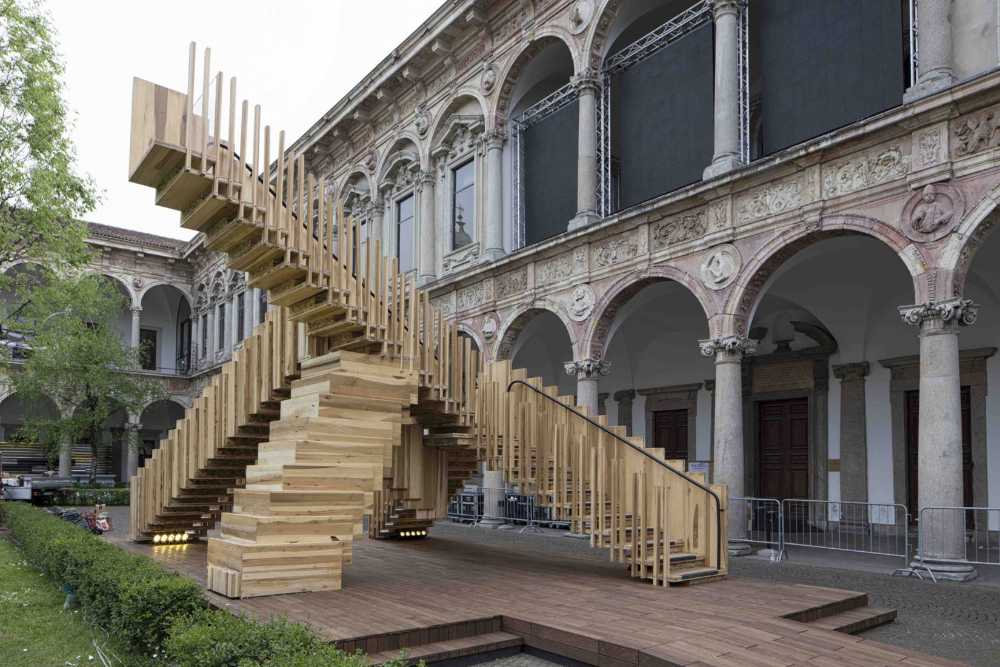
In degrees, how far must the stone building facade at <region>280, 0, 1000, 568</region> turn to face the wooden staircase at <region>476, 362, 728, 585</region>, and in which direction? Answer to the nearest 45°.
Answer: approximately 45° to its left

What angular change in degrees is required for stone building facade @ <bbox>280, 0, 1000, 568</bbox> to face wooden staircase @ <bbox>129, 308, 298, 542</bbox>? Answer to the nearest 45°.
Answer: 0° — it already faces it

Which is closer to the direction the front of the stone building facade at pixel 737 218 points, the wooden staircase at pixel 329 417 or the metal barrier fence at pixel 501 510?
the wooden staircase

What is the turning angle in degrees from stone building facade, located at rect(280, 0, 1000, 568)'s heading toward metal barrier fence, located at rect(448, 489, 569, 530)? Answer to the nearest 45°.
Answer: approximately 90° to its right

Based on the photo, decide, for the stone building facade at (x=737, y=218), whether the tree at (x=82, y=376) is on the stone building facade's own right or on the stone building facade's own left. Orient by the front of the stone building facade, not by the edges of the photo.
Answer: on the stone building facade's own right

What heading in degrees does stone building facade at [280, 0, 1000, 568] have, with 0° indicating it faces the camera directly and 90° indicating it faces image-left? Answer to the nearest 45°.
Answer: approximately 45°
